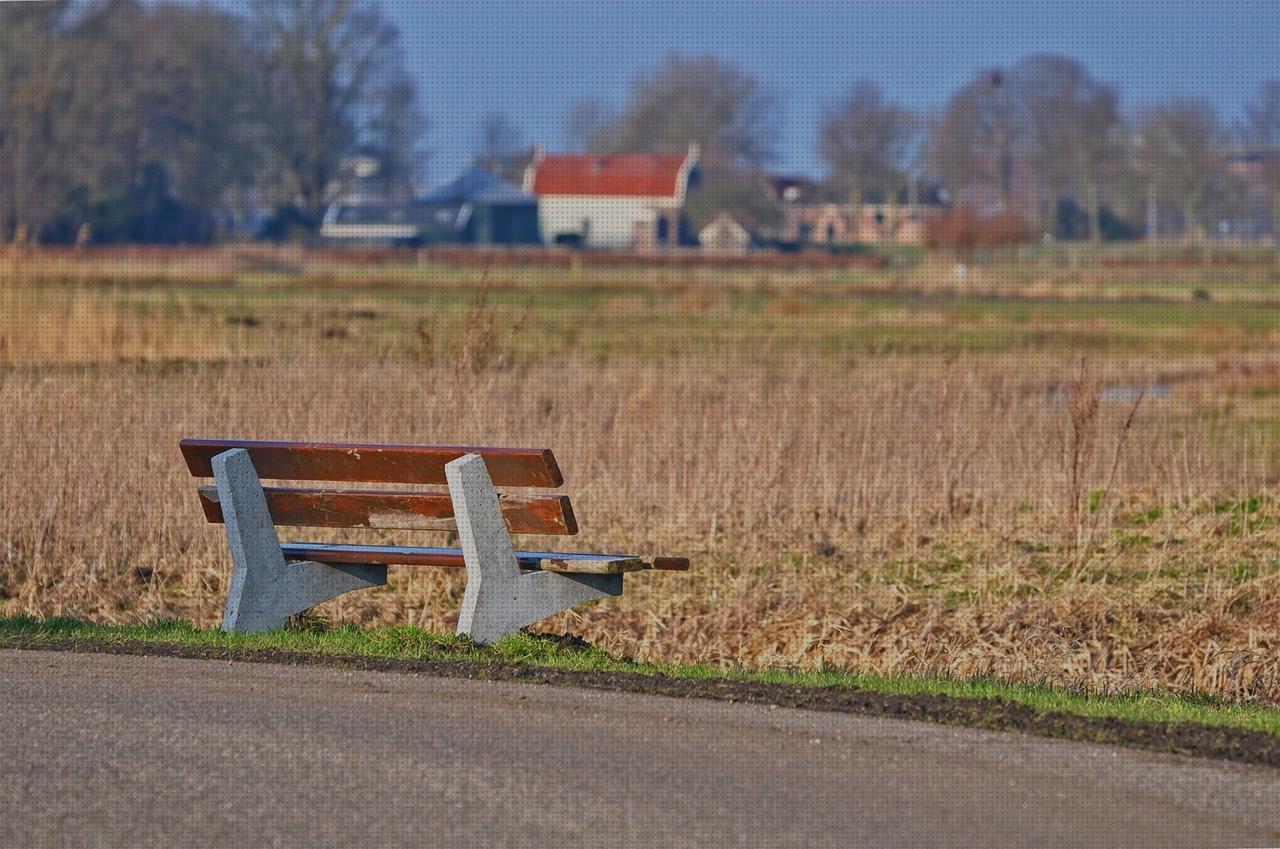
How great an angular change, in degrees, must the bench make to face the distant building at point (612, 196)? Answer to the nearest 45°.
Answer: approximately 45° to its left

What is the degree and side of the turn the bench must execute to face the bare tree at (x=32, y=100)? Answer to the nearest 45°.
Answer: approximately 45° to its left

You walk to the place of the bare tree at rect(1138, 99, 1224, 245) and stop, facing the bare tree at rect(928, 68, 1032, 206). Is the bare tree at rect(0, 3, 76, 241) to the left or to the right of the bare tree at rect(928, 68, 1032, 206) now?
left

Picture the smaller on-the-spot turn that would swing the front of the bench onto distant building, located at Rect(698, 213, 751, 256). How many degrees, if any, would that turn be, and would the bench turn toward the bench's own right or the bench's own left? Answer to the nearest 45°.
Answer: approximately 45° to the bench's own left

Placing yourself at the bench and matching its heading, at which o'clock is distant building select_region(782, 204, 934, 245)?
The distant building is roughly at 11 o'clock from the bench.

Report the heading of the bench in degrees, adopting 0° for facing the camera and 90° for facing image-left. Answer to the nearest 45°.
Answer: approximately 225°

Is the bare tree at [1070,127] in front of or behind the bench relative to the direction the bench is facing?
in front

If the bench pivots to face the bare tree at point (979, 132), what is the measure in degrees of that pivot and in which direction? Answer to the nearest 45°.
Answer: approximately 45° to its left
